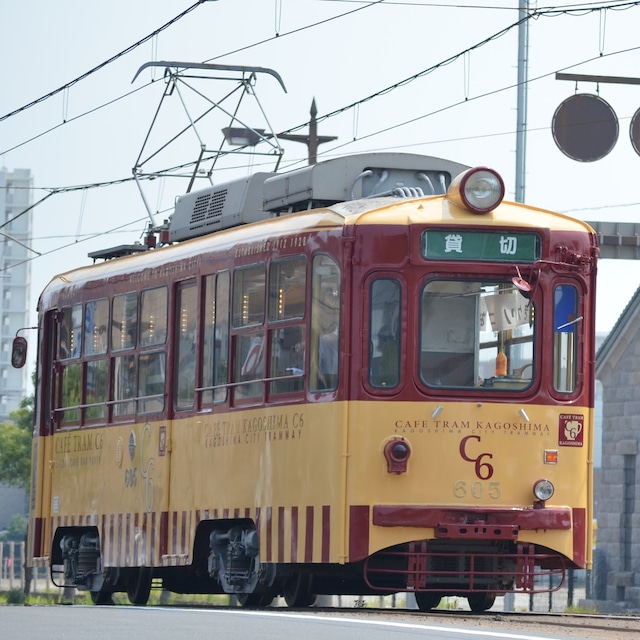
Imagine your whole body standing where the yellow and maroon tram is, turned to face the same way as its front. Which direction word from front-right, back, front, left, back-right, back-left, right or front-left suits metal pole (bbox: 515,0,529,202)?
back-left

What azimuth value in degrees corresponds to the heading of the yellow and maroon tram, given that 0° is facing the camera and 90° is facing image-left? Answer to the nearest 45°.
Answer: approximately 315°
